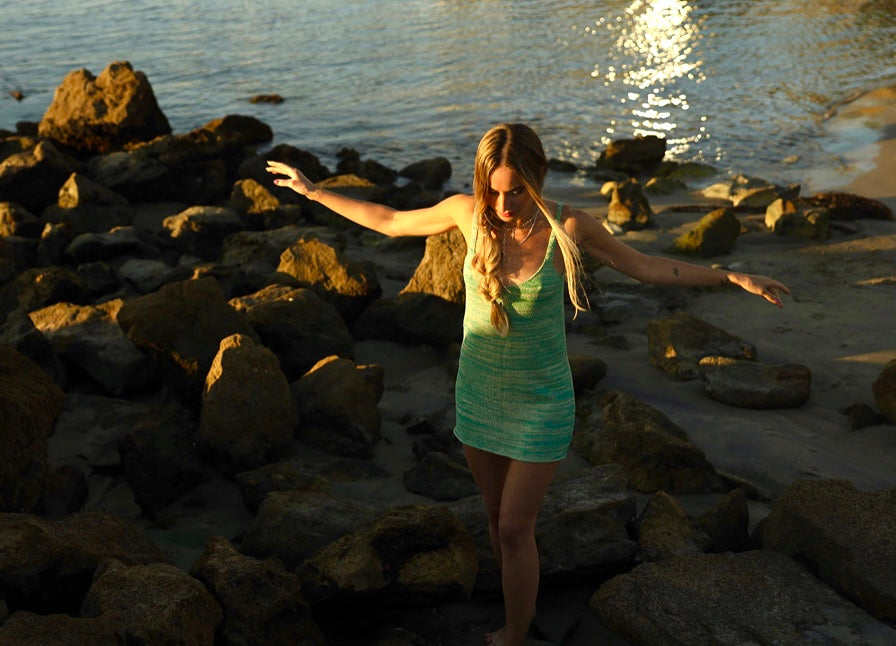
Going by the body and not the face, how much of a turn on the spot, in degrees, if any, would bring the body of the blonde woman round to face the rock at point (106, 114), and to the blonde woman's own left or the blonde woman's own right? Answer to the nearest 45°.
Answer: approximately 135° to the blonde woman's own right

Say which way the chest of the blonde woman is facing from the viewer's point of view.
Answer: toward the camera

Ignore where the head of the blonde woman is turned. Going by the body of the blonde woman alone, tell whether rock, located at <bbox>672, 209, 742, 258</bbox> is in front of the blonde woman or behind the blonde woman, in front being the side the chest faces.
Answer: behind

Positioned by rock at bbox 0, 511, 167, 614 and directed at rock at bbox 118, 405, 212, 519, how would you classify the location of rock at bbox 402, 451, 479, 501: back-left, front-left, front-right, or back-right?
front-right

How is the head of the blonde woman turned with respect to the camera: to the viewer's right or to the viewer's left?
to the viewer's left

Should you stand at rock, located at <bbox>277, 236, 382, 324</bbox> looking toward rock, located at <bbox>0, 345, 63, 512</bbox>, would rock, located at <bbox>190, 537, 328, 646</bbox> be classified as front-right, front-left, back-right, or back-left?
front-left

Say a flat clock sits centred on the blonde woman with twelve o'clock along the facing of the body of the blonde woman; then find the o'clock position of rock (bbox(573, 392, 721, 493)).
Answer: The rock is roughly at 7 o'clock from the blonde woman.

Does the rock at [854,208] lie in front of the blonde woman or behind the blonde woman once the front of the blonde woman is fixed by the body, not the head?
behind

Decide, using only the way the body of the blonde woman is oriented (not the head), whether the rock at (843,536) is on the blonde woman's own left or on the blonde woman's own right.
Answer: on the blonde woman's own left

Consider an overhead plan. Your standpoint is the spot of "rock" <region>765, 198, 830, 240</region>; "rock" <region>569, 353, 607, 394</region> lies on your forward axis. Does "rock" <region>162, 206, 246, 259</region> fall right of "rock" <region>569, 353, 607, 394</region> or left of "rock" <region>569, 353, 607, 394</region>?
right

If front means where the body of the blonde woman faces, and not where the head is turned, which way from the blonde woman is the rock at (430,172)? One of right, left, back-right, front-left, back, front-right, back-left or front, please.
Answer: back

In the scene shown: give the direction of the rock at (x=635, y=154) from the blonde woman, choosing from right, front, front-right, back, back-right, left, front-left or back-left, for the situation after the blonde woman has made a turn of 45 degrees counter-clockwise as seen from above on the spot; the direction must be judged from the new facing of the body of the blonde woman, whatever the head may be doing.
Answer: back-left

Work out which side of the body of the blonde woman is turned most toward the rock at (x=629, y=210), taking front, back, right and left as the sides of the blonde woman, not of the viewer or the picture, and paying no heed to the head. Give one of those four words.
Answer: back

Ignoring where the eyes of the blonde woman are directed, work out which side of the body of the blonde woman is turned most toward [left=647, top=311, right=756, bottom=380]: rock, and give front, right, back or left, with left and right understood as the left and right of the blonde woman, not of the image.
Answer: back

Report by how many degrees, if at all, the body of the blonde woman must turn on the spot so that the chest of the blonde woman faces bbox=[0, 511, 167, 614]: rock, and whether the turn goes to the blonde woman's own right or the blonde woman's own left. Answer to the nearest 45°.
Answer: approximately 90° to the blonde woman's own right

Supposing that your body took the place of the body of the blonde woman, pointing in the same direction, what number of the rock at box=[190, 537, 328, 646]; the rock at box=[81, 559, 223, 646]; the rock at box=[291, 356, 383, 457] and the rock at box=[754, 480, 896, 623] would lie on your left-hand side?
1

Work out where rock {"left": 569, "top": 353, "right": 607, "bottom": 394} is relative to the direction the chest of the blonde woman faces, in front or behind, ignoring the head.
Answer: behind
